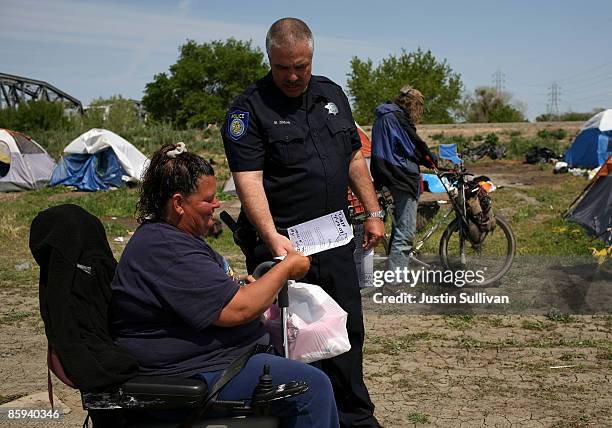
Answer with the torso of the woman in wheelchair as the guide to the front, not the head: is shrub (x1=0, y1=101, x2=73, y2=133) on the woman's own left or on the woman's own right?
on the woman's own left

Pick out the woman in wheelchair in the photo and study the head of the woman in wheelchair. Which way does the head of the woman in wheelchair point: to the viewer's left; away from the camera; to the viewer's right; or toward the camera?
to the viewer's right

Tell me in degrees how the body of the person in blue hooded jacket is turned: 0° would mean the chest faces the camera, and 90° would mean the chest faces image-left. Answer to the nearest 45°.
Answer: approximately 270°

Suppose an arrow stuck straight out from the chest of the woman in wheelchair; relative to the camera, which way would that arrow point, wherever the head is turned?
to the viewer's right

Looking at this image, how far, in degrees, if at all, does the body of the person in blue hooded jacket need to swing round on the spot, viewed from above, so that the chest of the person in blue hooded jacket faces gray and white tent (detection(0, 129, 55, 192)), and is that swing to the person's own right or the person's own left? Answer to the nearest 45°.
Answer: approximately 135° to the person's own left

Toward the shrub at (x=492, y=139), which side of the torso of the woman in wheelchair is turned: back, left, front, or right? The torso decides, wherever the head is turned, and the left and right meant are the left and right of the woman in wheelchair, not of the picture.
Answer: left

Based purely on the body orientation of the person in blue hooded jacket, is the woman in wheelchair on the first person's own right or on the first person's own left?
on the first person's own right

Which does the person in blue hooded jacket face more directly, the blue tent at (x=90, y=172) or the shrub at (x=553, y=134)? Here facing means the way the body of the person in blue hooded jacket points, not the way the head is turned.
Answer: the shrub
